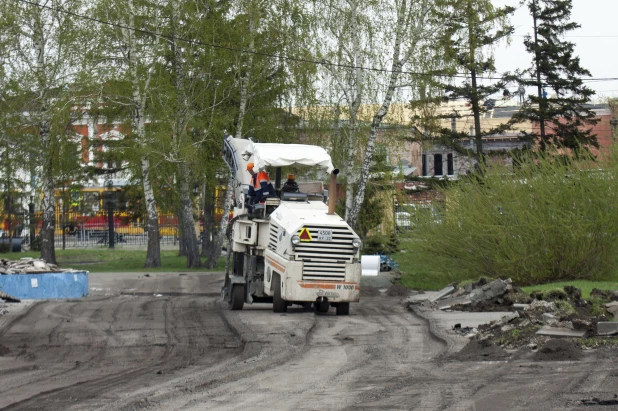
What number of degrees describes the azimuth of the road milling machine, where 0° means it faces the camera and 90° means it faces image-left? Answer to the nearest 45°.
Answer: approximately 315°

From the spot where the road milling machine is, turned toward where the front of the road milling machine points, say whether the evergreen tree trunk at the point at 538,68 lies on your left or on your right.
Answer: on your left

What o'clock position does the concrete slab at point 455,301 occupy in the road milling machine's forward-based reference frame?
The concrete slab is roughly at 10 o'clock from the road milling machine.

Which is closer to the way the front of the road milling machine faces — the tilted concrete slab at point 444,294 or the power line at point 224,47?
the tilted concrete slab
